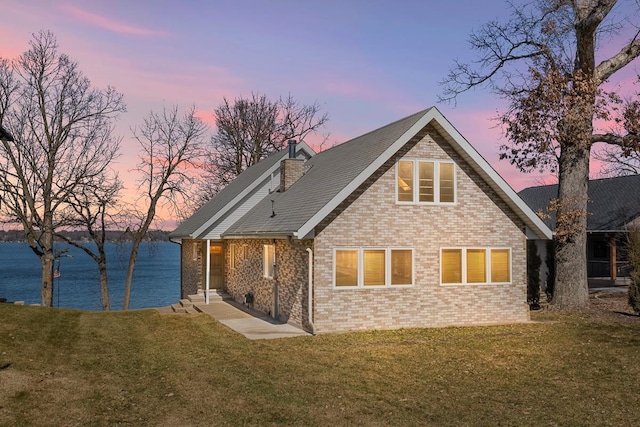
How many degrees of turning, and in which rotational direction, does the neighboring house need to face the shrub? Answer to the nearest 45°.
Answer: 0° — it already faces it

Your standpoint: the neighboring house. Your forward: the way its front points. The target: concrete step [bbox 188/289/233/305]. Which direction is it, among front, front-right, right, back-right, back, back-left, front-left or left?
front-right

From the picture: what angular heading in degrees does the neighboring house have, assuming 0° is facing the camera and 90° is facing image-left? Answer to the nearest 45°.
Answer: approximately 0°

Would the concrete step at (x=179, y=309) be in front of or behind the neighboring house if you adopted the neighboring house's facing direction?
in front

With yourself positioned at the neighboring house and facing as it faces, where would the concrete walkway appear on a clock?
The concrete walkway is roughly at 1 o'clock from the neighboring house.
